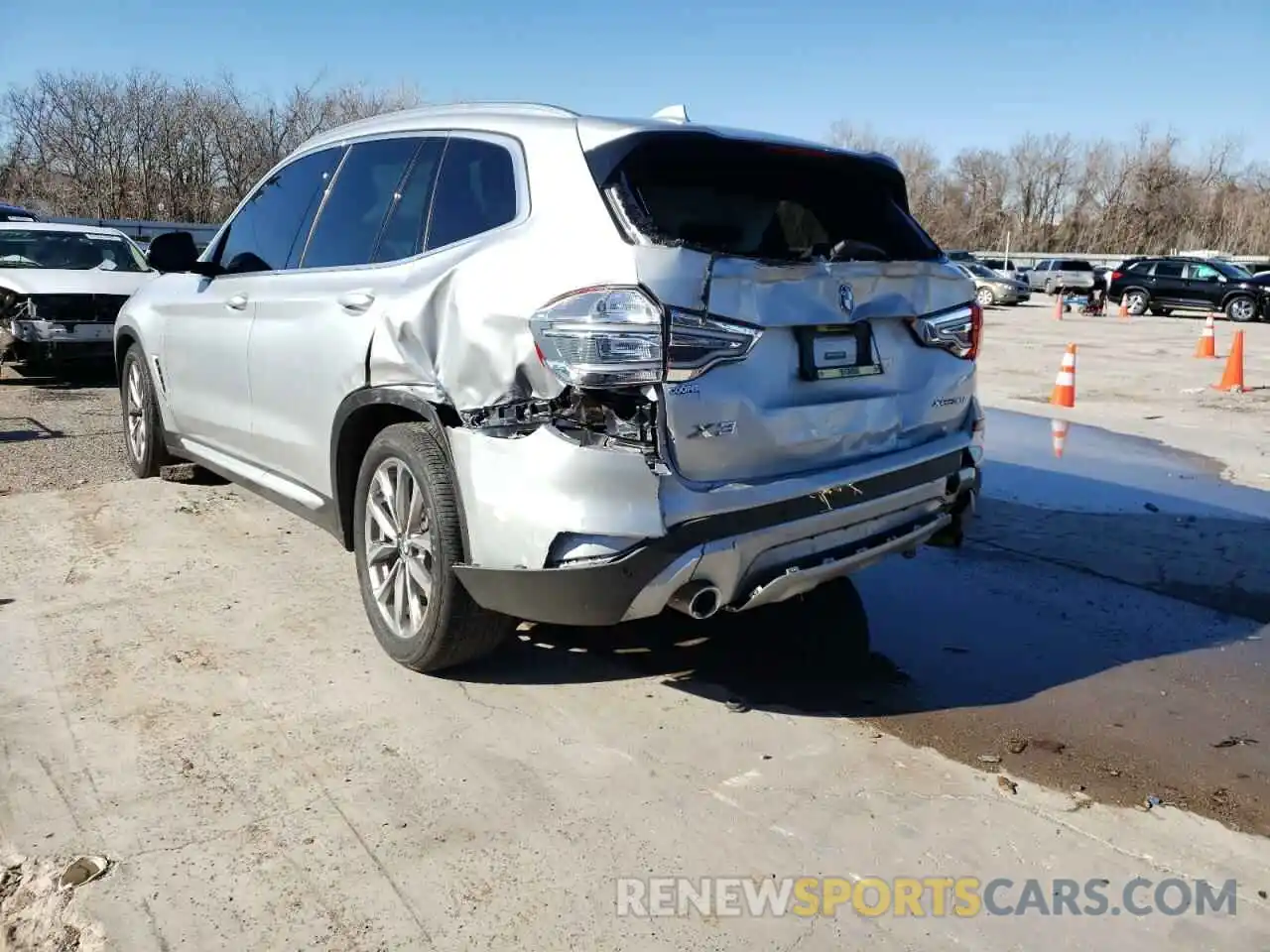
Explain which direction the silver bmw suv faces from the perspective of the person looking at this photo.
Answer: facing away from the viewer and to the left of the viewer

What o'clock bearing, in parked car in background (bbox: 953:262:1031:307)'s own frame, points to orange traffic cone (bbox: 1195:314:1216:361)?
The orange traffic cone is roughly at 1 o'clock from the parked car in background.

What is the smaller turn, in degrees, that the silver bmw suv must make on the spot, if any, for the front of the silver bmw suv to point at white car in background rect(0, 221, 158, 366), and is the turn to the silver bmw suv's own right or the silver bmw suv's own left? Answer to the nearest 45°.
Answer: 0° — it already faces it

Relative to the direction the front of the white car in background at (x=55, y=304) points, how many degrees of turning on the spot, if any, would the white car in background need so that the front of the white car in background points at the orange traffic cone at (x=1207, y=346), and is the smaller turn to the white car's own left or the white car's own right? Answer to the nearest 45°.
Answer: approximately 90° to the white car's own left

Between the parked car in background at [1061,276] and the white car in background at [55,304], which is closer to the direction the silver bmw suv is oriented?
the white car in background

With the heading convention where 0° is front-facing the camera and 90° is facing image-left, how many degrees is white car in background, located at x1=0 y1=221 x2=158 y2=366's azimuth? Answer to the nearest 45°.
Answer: approximately 0°

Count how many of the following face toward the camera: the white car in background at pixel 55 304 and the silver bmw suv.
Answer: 1

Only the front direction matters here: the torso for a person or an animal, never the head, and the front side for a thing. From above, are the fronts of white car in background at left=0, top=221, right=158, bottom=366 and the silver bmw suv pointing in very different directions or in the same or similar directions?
very different directions

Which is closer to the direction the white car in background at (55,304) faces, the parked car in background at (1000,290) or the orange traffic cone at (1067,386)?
the orange traffic cone
